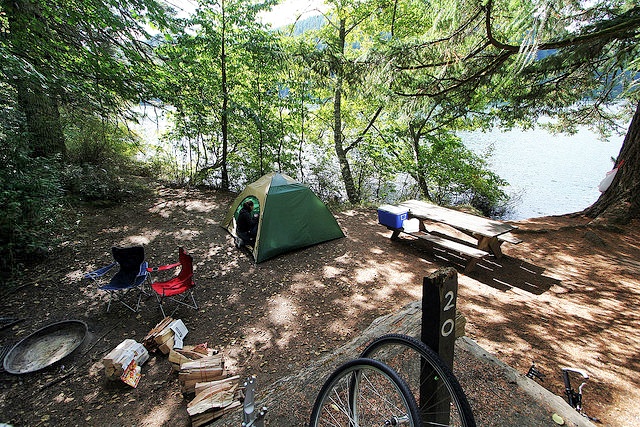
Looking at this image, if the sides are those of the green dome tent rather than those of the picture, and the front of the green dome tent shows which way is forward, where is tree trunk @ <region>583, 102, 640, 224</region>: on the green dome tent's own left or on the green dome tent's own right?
on the green dome tent's own left

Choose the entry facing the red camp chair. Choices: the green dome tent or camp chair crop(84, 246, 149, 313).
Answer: the green dome tent

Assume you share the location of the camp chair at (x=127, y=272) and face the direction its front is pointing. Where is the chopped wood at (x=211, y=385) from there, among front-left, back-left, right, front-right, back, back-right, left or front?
front-left

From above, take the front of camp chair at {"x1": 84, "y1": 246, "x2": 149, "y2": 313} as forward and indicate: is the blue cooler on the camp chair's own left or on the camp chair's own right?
on the camp chair's own left

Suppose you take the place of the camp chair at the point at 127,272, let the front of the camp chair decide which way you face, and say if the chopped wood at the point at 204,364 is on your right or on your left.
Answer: on your left

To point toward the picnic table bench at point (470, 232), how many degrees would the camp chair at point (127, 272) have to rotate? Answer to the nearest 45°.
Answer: approximately 90° to its left

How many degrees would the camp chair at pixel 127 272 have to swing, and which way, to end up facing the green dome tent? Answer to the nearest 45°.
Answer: approximately 135° to its left

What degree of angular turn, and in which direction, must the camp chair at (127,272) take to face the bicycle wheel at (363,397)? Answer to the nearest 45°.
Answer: approximately 45° to its left

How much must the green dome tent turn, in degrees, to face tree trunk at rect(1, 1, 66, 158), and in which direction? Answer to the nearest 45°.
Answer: approximately 45° to its right

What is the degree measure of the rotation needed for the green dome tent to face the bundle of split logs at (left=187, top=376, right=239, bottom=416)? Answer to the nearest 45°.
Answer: approximately 45° to its left

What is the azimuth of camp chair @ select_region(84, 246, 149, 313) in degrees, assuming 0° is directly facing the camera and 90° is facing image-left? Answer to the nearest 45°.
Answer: approximately 45°

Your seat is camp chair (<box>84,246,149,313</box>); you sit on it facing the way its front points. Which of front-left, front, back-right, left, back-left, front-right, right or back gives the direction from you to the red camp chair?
left

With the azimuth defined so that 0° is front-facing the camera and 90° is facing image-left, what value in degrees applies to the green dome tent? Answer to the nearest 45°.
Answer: approximately 45°

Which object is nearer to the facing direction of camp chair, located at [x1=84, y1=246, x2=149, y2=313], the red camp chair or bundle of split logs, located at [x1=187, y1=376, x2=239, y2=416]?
the bundle of split logs
